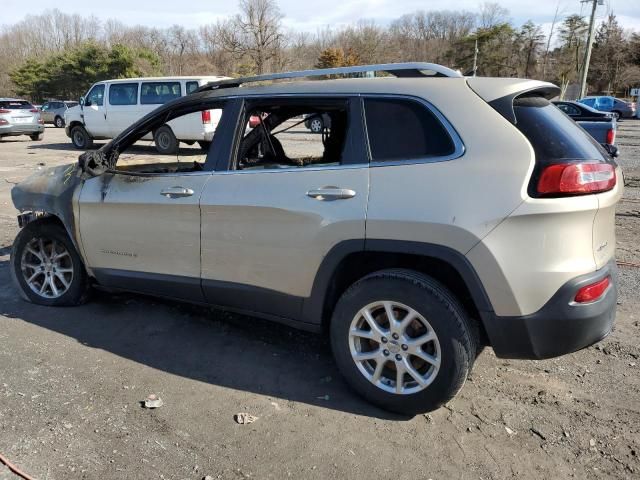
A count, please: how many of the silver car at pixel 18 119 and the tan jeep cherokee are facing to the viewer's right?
0

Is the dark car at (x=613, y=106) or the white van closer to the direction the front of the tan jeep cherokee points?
the white van

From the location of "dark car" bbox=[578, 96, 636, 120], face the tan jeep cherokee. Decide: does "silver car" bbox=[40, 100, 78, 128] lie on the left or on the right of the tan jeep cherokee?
right

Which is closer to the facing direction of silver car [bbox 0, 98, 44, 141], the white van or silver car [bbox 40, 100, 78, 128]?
the silver car

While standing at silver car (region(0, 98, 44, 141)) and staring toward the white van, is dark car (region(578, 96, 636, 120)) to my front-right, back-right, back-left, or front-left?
front-left

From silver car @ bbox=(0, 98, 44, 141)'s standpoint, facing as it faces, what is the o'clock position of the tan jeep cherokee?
The tan jeep cherokee is roughly at 6 o'clock from the silver car.

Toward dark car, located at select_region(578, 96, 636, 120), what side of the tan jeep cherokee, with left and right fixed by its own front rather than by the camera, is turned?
right

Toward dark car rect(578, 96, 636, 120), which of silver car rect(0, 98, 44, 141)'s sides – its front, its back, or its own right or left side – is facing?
right

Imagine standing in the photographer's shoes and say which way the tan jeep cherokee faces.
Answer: facing away from the viewer and to the left of the viewer

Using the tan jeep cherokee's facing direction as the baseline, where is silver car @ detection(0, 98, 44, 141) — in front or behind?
in front

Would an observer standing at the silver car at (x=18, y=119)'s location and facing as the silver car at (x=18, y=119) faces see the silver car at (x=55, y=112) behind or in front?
in front

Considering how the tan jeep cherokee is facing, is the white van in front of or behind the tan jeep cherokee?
in front

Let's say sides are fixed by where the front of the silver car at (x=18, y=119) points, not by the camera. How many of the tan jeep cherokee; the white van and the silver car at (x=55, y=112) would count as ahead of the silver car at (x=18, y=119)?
1

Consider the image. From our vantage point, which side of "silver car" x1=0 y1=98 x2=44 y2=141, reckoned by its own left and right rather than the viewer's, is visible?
back

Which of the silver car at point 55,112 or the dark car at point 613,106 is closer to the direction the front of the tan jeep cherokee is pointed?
the silver car
